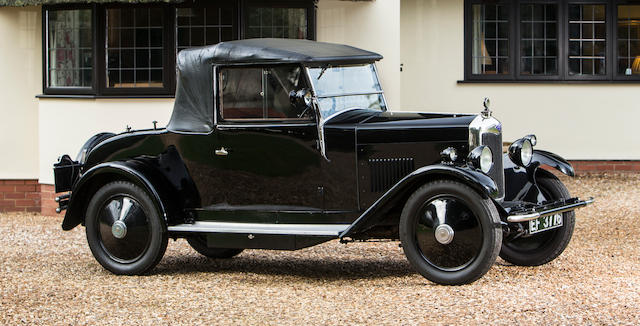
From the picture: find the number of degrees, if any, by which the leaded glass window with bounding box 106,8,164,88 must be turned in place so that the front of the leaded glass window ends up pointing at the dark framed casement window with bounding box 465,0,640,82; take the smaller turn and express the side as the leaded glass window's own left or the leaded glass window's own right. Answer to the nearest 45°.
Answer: approximately 135° to the leaded glass window's own left

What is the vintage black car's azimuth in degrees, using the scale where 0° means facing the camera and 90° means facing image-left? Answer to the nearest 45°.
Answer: approximately 315°

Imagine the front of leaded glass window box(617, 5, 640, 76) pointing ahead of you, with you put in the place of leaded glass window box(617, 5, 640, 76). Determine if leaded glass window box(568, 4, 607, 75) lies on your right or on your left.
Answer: on your right

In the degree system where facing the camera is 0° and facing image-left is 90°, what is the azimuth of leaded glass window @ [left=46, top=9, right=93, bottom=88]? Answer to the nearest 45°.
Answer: approximately 0°

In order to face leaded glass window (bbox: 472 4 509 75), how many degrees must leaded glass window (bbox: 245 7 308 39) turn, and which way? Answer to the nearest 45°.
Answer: approximately 135° to its left

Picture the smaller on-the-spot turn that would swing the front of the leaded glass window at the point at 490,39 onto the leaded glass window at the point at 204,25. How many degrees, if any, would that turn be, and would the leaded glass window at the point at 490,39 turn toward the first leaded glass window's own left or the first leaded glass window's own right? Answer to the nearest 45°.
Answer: approximately 45° to the first leaded glass window's own right

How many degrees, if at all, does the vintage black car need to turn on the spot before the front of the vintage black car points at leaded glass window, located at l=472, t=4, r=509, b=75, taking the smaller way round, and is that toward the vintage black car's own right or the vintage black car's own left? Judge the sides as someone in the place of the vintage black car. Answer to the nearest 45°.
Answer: approximately 135° to the vintage black car's own left

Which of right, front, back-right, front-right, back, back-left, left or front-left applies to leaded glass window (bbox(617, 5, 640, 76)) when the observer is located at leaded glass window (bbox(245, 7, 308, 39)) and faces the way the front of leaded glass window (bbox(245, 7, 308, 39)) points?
back-left

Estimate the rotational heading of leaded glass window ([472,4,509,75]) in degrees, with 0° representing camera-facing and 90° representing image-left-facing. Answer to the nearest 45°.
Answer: approximately 0°
